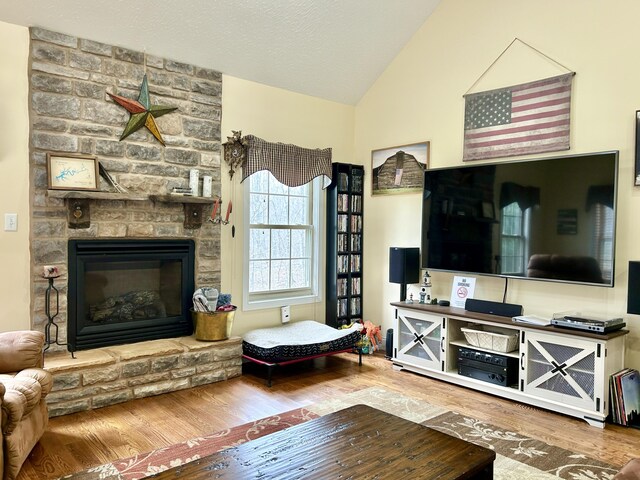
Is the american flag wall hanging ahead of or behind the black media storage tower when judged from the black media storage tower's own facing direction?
ahead

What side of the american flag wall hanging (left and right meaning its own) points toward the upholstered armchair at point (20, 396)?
front

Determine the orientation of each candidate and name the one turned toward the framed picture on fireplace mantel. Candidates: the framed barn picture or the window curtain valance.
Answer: the framed barn picture

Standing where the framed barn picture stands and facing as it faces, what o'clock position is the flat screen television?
The flat screen television is roughly at 9 o'clock from the framed barn picture.

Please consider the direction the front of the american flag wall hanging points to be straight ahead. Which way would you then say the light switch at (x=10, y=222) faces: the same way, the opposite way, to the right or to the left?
to the left

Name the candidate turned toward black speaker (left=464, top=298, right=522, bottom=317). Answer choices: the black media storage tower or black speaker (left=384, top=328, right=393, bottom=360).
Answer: the black media storage tower

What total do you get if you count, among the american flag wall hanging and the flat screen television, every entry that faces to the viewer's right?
0

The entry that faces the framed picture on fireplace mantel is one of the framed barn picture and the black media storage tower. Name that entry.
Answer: the framed barn picture

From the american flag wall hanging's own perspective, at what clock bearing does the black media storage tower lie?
The black media storage tower is roughly at 2 o'clock from the american flag wall hanging.

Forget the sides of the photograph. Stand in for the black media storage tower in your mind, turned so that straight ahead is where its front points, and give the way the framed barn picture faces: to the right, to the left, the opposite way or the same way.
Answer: to the right

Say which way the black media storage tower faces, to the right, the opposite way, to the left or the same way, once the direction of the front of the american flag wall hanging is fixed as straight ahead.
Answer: to the left

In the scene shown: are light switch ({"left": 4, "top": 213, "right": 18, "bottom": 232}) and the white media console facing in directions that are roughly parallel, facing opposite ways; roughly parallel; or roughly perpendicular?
roughly perpendicular

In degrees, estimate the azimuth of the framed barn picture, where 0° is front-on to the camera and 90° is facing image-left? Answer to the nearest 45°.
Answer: approximately 45°

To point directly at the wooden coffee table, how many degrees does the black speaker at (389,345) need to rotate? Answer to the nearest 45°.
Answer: approximately 45° to its left
